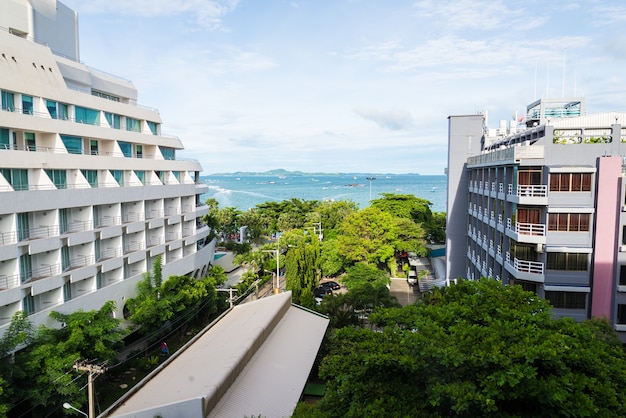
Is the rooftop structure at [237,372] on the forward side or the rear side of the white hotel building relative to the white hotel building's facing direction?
on the forward side

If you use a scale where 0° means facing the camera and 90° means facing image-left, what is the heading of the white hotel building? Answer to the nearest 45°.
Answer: approximately 315°

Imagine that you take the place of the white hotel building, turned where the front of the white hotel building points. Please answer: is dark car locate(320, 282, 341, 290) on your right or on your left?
on your left

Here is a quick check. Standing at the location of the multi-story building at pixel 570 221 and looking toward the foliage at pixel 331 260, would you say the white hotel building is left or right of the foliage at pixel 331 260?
left

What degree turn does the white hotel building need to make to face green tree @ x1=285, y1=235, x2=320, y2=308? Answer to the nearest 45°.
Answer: approximately 45° to its left

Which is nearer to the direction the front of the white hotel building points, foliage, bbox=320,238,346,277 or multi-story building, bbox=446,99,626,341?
the multi-story building

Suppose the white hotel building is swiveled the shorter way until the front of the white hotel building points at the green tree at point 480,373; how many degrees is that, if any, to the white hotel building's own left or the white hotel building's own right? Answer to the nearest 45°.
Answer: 0° — it already faces it

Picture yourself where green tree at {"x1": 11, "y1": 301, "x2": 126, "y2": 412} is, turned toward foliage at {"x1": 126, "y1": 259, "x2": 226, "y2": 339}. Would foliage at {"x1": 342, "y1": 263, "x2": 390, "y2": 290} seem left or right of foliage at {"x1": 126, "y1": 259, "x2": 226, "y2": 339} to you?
right

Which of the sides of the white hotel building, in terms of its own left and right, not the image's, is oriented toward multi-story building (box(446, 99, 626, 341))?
front

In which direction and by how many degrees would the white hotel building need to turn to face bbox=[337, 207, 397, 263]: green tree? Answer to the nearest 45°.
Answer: approximately 45° to its left

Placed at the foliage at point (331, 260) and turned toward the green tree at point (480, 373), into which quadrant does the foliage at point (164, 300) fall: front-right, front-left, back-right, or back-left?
front-right
